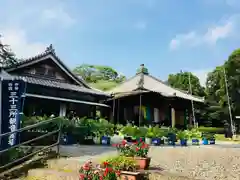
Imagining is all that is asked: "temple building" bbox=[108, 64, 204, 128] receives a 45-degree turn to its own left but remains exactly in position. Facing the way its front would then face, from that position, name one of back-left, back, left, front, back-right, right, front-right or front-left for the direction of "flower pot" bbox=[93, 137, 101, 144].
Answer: right

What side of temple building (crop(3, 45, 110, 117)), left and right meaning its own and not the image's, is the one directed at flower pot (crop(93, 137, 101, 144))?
front

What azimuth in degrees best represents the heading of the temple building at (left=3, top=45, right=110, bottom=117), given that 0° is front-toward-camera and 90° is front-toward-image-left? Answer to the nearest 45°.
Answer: approximately 315°

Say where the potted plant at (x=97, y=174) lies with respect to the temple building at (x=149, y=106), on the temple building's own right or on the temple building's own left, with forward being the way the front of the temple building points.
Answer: on the temple building's own right

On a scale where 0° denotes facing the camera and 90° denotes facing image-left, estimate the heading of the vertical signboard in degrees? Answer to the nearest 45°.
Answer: approximately 0°

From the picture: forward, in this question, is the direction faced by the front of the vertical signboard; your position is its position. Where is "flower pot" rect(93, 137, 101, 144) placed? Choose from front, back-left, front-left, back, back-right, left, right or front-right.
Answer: back-left

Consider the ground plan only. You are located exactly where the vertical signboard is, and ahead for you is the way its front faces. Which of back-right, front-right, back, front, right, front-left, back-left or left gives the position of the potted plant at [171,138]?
back-left

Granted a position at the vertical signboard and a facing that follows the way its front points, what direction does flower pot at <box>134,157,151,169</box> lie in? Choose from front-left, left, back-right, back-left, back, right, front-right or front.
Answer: front-left

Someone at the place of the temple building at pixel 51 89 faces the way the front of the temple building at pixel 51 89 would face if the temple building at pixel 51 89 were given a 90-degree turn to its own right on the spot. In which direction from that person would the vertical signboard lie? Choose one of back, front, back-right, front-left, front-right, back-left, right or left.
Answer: front-left

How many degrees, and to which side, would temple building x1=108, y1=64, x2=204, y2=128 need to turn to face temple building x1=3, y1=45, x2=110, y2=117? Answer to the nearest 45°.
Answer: approximately 90° to its right

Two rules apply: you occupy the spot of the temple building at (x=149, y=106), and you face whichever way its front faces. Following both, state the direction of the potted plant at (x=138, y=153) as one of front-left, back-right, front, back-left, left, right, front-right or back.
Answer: front-right
